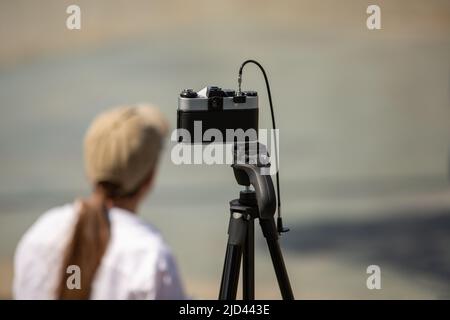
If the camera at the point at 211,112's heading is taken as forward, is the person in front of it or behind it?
behind

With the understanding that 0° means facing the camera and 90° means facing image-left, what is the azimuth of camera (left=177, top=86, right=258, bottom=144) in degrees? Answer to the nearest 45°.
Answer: approximately 180°

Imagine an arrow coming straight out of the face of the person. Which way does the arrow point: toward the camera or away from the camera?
away from the camera
